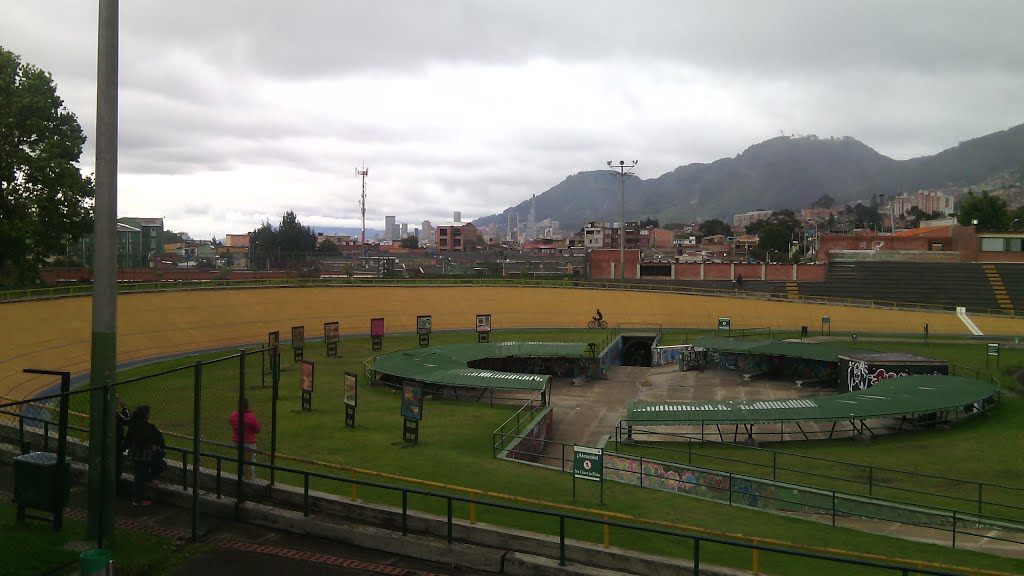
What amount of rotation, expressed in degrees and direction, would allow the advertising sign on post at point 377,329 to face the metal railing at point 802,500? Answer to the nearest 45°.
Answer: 0° — it already faces it

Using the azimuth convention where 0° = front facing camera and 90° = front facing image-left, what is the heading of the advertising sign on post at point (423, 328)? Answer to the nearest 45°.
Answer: approximately 0°

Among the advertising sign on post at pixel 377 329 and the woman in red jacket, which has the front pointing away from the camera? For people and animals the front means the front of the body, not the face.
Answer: the woman in red jacket

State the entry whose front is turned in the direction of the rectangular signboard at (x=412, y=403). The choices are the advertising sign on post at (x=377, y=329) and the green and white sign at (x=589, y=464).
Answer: the advertising sign on post

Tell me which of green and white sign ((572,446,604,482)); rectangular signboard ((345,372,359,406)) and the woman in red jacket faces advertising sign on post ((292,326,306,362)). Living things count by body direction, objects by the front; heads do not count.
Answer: the woman in red jacket

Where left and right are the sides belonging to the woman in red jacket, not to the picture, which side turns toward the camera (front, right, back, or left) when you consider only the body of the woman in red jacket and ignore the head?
back

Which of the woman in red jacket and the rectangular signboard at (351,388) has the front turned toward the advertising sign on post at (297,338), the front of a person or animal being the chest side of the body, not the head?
the woman in red jacket

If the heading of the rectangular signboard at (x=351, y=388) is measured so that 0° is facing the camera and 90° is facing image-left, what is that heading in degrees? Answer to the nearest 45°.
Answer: approximately 45°

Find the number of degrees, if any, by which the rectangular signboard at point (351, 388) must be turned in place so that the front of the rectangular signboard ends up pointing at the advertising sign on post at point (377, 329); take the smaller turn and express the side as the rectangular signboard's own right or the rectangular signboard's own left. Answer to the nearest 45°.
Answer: approximately 135° to the rectangular signboard's own right

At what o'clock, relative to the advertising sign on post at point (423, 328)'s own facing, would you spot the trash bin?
The trash bin is roughly at 12 o'clock from the advertising sign on post.

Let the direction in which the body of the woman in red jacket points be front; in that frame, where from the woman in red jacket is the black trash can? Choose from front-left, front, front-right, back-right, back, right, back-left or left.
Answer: back-left

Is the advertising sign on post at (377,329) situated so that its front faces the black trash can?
yes

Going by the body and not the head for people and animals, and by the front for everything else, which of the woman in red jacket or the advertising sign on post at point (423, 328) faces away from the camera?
the woman in red jacket

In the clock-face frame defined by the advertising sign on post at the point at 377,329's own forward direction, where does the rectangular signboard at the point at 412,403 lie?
The rectangular signboard is roughly at 12 o'clock from the advertising sign on post.
